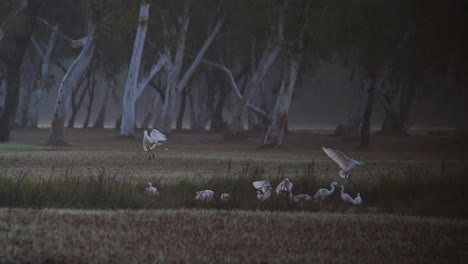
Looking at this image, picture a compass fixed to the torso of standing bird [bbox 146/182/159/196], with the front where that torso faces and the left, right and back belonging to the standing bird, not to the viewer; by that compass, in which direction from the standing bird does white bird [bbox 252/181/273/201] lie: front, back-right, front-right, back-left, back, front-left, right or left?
back

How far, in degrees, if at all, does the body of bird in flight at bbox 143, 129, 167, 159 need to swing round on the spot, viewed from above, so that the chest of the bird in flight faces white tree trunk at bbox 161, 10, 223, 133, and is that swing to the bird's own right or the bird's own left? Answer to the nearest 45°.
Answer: approximately 90° to the bird's own left

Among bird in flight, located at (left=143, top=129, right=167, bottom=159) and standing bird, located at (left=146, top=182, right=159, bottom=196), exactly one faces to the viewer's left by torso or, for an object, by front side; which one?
the standing bird

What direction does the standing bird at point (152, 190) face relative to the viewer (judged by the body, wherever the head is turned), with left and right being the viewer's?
facing to the left of the viewer

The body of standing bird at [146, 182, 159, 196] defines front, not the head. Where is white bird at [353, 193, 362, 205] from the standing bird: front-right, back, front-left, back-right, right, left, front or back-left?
back

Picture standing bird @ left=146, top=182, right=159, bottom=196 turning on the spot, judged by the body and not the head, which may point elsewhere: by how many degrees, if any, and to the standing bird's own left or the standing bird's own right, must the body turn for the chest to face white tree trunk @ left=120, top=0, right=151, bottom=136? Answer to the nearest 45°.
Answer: approximately 90° to the standing bird's own right

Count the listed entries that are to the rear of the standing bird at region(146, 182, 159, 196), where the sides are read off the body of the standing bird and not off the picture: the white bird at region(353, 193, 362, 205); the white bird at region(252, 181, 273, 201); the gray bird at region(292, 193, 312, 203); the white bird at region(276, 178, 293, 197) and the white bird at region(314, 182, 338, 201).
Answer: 5
